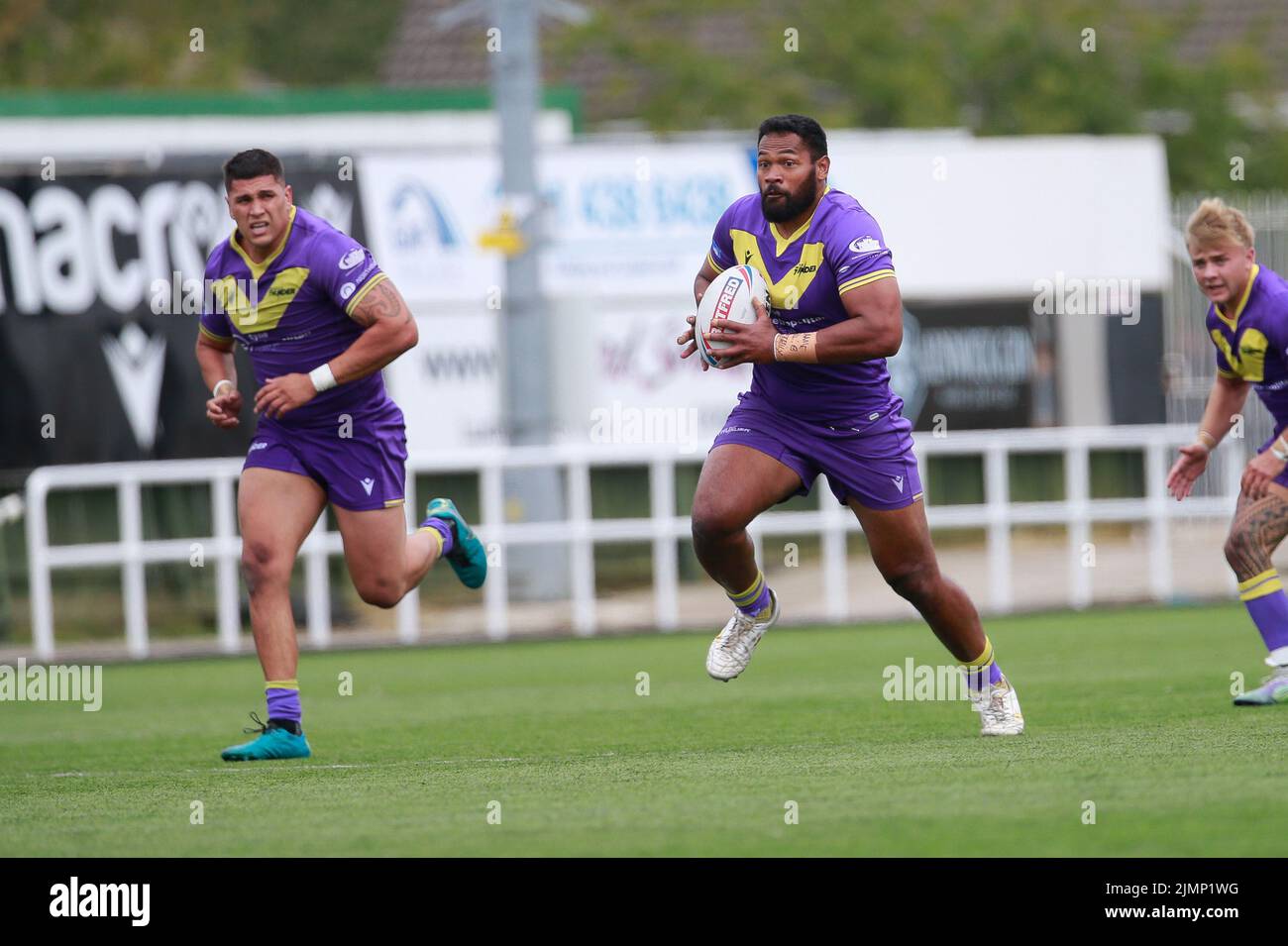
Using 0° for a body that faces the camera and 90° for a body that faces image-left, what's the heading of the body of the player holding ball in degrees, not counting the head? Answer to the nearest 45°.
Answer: approximately 45°

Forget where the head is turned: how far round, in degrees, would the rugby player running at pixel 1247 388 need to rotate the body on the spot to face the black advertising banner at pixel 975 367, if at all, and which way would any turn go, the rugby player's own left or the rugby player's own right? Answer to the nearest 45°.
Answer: approximately 135° to the rugby player's own right

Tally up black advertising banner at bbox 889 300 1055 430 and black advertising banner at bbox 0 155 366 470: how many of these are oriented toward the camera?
2

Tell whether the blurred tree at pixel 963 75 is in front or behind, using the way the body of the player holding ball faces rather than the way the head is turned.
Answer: behind

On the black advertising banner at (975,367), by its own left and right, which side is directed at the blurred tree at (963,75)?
back

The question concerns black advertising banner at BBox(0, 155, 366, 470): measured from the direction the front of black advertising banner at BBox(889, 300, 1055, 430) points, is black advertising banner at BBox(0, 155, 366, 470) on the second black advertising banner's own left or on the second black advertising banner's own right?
on the second black advertising banner's own right

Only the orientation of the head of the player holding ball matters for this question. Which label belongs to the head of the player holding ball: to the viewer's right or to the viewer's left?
to the viewer's left

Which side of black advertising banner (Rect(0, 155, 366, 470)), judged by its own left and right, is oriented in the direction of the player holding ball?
front

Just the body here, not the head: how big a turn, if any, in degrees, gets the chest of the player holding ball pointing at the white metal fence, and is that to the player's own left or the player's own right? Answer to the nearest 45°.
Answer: approximately 135° to the player's own right

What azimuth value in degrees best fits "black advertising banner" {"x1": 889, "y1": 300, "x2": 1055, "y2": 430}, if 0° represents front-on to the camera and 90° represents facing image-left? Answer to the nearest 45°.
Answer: approximately 0°

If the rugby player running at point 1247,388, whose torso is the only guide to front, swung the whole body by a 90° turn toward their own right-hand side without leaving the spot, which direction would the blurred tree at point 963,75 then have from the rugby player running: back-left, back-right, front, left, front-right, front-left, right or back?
front-right
